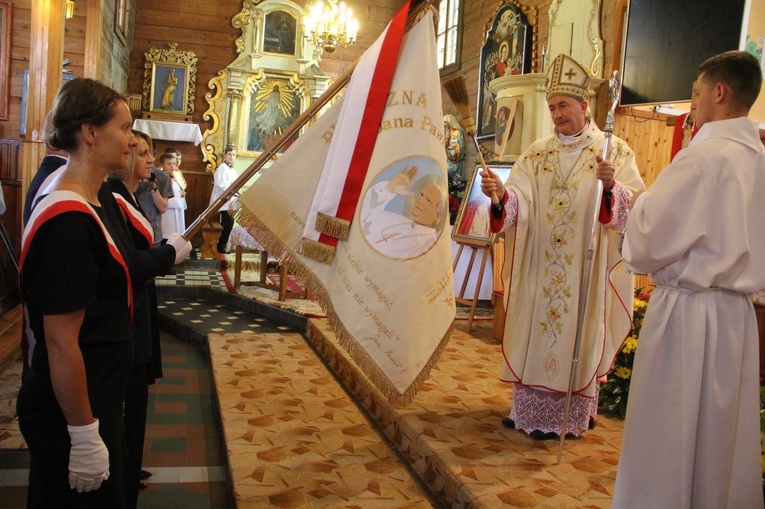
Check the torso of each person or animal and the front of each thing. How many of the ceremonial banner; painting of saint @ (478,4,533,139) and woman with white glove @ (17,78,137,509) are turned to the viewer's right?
1

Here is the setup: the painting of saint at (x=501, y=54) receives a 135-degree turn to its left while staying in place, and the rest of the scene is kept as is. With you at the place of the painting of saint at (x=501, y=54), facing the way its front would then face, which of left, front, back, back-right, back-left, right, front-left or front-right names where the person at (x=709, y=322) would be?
right

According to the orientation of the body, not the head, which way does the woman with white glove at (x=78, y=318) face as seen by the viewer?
to the viewer's right

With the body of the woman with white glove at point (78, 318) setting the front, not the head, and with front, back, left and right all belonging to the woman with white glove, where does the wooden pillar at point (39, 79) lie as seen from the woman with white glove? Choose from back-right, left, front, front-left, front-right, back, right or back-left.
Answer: left

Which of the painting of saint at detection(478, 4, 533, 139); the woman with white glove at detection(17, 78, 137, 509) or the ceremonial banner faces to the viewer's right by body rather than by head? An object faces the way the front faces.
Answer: the woman with white glove

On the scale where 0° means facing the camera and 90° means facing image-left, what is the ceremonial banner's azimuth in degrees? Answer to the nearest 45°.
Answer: approximately 0°

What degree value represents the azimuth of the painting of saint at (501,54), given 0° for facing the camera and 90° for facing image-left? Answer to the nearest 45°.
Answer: approximately 45°

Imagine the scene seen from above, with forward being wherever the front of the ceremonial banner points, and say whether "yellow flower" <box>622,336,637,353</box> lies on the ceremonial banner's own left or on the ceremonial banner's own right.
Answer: on the ceremonial banner's own left

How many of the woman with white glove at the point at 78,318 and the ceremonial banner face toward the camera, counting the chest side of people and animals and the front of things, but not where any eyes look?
1

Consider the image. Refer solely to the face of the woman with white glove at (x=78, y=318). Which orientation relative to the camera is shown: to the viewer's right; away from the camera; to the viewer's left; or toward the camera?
to the viewer's right

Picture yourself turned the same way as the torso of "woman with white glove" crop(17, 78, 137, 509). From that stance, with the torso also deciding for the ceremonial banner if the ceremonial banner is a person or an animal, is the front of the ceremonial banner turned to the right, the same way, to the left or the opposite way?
to the right
